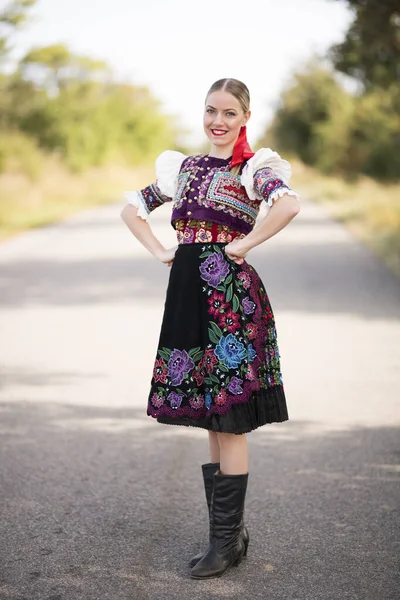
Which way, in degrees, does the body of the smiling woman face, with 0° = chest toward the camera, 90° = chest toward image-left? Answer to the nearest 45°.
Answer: approximately 45°
